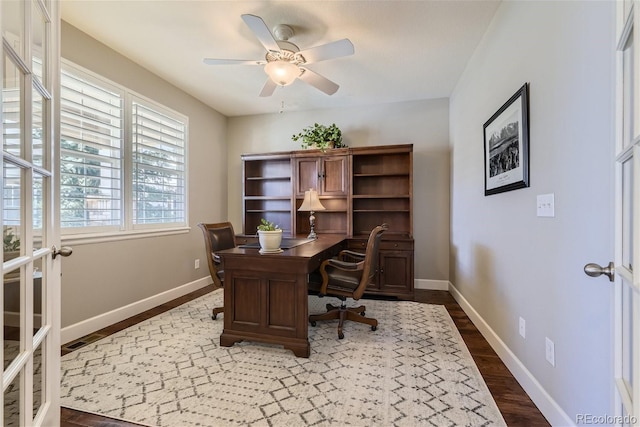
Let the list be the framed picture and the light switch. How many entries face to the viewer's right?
0

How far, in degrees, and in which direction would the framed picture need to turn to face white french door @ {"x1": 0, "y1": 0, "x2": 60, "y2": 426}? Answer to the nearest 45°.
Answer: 0° — it already faces it

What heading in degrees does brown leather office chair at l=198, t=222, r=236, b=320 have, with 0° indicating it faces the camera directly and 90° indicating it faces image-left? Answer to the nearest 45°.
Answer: approximately 315°

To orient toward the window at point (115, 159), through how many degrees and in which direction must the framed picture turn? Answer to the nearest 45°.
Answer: approximately 45° to its right

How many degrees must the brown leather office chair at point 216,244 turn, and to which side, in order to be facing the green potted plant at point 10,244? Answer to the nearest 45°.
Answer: approximately 45° to its right

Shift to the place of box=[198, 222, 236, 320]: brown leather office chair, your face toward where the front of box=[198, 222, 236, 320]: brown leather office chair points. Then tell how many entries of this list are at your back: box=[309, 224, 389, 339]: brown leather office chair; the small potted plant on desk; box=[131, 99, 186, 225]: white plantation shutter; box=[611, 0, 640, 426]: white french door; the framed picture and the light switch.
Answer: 1

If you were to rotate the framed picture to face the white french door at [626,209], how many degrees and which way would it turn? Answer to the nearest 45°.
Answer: approximately 45° to its left

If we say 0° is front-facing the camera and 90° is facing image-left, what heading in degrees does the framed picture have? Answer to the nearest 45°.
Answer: approximately 45°

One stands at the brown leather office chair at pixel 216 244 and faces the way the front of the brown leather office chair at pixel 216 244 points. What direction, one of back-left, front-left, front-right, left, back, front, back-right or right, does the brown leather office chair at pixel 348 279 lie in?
front

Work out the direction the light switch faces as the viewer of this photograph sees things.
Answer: facing the viewer and to the left of the viewer

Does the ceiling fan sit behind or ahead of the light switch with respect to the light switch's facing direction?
ahead

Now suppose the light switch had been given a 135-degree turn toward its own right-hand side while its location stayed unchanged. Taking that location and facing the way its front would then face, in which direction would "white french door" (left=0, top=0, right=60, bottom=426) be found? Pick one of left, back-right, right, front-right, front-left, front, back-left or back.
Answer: back-left

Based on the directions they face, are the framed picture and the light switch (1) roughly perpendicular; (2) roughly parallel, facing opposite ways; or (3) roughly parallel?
roughly parallel
